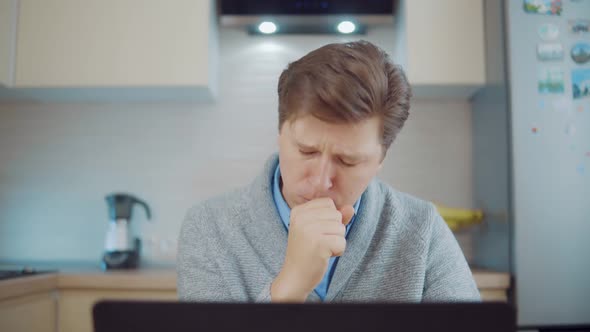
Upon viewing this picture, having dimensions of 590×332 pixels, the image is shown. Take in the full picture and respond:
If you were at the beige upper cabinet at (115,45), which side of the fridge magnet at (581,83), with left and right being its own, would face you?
right
